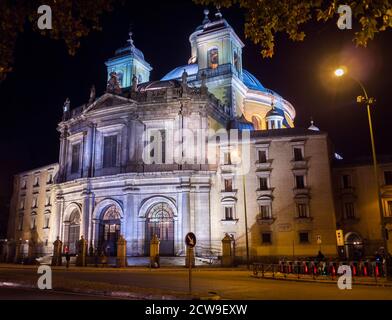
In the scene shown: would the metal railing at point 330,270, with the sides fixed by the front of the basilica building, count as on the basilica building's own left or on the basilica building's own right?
on the basilica building's own left

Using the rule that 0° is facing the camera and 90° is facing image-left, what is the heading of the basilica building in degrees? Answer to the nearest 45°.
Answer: approximately 45°
